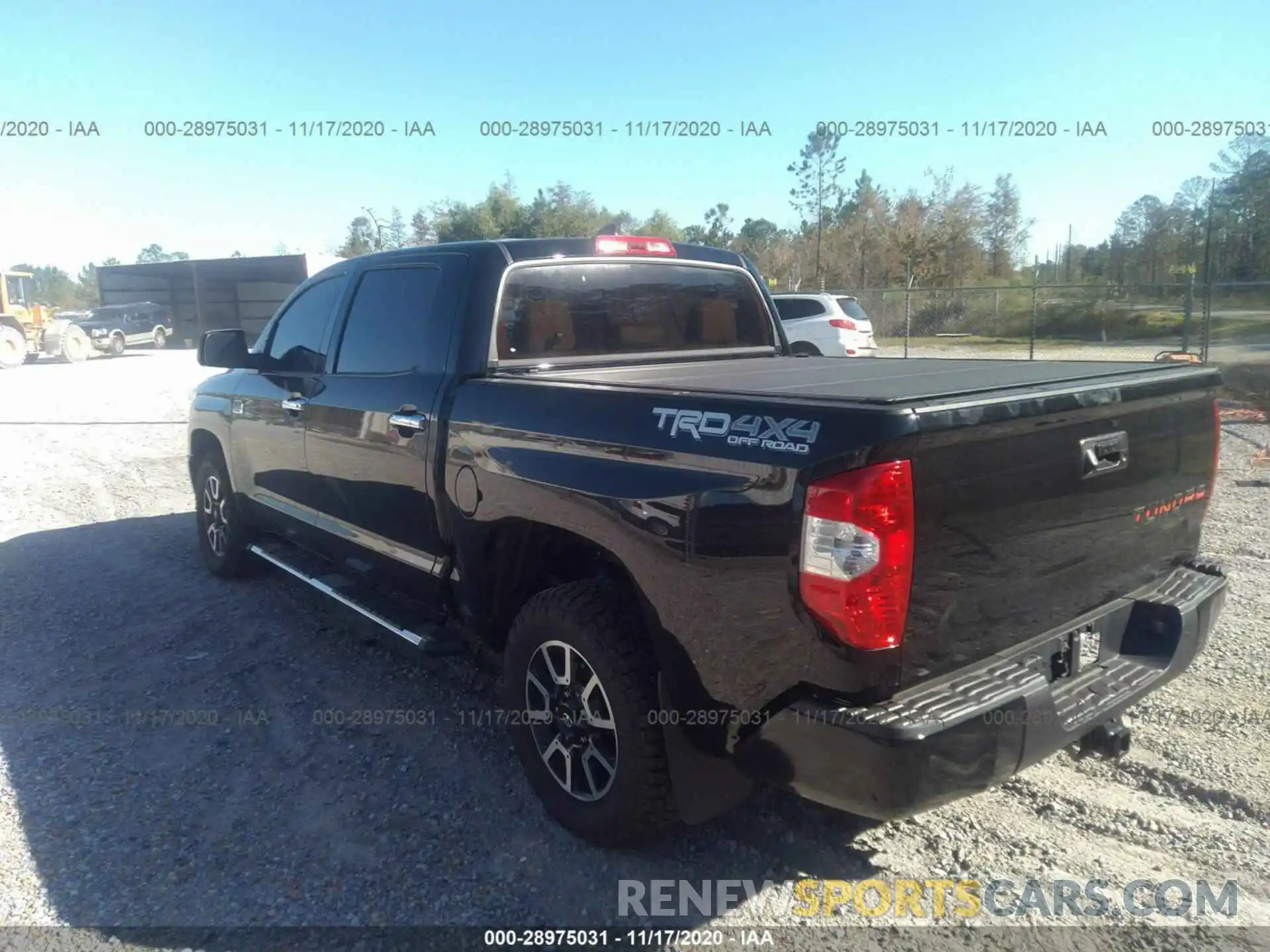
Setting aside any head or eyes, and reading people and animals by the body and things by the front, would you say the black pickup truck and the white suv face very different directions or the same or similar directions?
same or similar directions

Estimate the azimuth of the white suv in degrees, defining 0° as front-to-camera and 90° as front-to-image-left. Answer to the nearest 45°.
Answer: approximately 135°

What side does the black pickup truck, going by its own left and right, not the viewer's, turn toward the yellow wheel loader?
front

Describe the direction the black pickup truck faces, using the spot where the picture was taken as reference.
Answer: facing away from the viewer and to the left of the viewer

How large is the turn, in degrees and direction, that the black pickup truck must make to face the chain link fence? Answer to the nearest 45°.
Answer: approximately 45° to its right

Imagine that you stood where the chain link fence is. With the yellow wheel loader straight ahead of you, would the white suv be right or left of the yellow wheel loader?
left

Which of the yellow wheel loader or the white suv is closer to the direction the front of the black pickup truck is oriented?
the yellow wheel loader

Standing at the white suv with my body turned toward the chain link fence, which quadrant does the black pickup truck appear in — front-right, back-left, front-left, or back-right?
back-right

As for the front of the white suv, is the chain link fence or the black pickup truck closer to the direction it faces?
the chain link fence

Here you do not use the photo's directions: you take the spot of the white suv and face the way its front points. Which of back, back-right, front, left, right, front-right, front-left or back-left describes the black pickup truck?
back-left

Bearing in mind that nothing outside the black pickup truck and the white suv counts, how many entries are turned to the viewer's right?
0

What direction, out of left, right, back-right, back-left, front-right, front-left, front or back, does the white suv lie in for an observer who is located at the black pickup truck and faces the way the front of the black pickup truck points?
front-right
